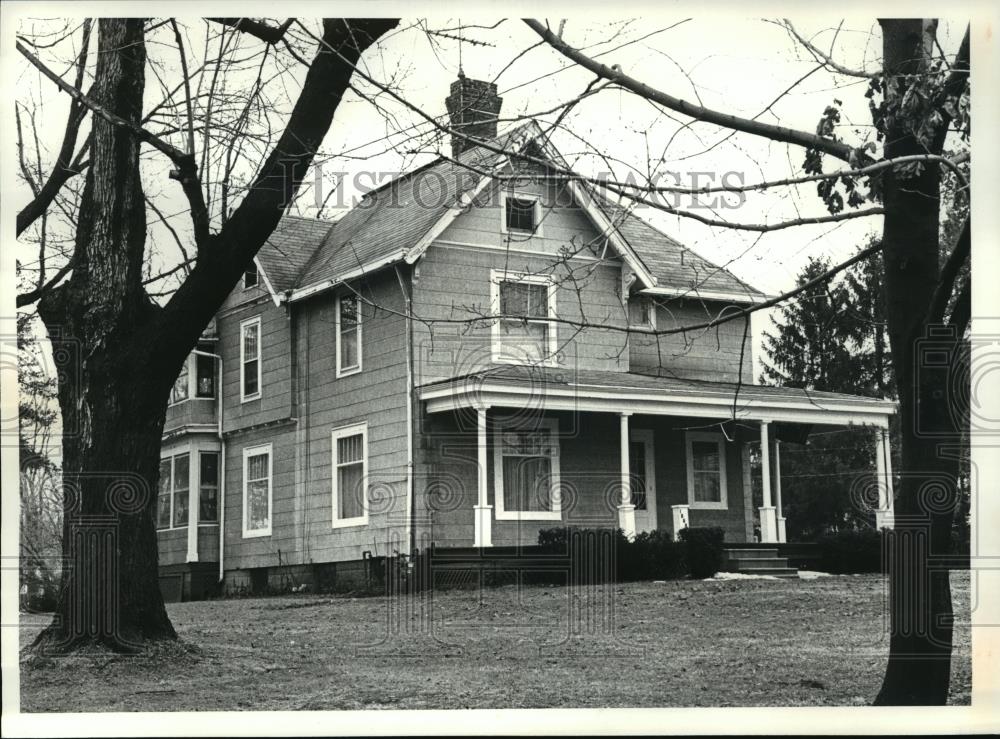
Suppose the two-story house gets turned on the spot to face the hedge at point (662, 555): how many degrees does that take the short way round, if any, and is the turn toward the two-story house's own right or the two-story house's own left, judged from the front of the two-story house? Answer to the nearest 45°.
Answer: approximately 45° to the two-story house's own left

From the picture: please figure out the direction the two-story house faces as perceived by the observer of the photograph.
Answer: facing the viewer and to the right of the viewer
